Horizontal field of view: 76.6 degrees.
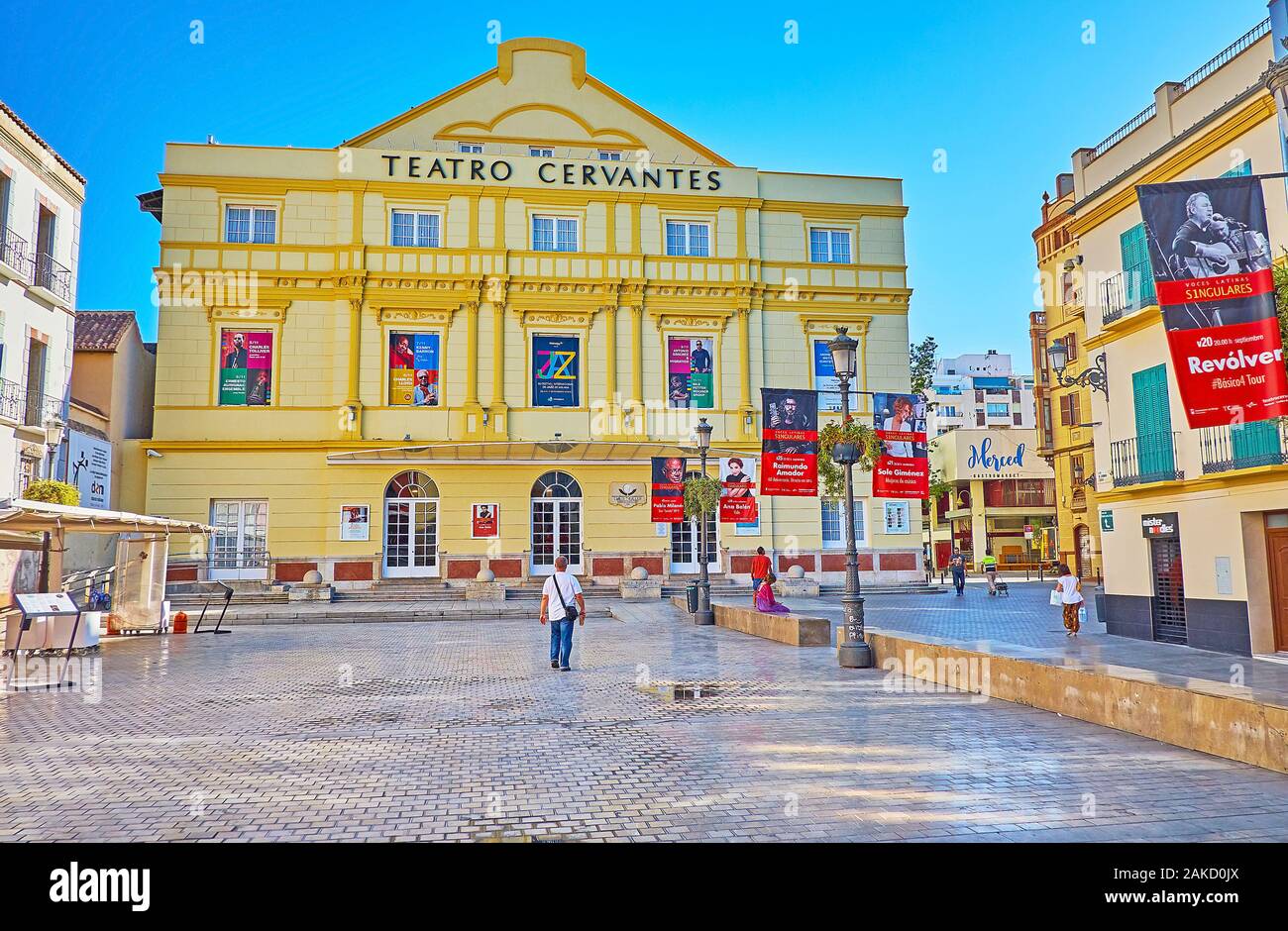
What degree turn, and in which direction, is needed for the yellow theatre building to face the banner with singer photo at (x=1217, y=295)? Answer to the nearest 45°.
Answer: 0° — it already faces it

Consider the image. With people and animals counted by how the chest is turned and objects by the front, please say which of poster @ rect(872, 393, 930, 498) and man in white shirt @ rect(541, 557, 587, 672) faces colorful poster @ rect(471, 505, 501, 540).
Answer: the man in white shirt

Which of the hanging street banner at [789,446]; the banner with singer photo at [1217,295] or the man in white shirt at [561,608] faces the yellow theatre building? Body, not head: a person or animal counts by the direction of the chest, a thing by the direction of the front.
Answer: the man in white shirt

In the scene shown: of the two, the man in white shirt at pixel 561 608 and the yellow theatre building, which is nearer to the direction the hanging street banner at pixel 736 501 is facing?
the man in white shirt

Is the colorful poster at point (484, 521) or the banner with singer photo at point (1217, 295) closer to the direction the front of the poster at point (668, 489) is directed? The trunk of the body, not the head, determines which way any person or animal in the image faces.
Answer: the banner with singer photo

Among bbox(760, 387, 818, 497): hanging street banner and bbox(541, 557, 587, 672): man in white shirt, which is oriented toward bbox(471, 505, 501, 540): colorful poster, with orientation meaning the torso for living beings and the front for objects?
the man in white shirt

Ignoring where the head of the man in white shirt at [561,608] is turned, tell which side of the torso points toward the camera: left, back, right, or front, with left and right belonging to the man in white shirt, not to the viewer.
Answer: back

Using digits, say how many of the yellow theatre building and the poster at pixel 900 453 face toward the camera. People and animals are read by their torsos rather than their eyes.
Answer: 2

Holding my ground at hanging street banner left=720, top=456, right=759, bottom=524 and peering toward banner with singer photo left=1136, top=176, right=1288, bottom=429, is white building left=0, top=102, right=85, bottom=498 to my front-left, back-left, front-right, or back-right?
back-right

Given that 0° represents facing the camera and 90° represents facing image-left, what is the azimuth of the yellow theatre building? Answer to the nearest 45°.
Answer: approximately 0°

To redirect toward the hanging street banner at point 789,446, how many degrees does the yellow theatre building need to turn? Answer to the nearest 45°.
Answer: approximately 45° to its left

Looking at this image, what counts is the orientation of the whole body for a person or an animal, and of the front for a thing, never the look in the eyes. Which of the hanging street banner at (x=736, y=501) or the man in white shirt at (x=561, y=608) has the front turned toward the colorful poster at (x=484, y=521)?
the man in white shirt

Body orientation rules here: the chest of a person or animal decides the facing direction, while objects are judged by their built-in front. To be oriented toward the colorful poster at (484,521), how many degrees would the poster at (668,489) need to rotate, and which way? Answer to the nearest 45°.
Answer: approximately 135° to its right

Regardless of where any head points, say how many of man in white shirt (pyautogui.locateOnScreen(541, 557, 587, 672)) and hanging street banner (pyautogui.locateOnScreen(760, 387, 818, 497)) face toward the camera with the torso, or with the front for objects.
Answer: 1
